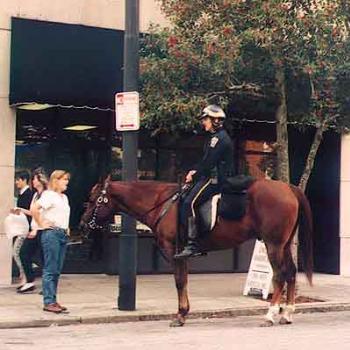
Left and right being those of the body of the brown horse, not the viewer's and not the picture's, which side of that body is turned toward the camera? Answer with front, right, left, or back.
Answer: left

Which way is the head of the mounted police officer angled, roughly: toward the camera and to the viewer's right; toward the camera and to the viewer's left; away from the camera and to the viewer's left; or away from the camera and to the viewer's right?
toward the camera and to the viewer's left

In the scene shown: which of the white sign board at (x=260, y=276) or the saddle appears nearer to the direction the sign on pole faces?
the saddle

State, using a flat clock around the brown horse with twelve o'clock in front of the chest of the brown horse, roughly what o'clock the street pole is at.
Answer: The street pole is roughly at 1 o'clock from the brown horse.

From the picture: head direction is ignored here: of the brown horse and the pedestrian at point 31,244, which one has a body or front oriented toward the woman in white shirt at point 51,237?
the brown horse

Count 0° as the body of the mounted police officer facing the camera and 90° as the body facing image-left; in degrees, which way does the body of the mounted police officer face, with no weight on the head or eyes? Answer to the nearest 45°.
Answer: approximately 90°

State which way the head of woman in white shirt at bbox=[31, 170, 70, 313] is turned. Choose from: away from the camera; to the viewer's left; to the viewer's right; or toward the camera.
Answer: to the viewer's right

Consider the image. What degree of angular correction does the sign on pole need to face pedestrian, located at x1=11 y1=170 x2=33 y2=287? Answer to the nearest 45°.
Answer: approximately 135° to its right

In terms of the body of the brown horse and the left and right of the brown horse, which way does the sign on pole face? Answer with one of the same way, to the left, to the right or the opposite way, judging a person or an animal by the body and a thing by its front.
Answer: to the left
